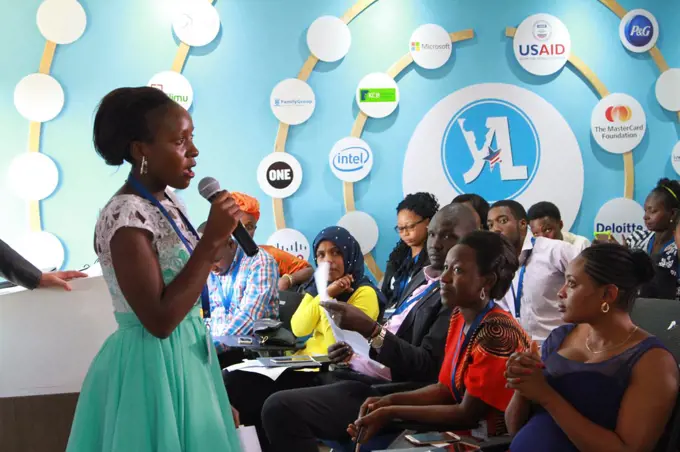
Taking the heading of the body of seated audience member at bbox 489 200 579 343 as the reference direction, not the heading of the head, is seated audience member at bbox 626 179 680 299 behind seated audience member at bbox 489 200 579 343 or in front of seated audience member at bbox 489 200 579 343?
behind

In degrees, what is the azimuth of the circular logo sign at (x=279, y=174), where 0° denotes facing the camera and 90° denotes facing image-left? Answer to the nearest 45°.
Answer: approximately 0°

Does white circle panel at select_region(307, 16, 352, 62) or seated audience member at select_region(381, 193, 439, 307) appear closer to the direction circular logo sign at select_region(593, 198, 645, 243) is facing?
the seated audience member

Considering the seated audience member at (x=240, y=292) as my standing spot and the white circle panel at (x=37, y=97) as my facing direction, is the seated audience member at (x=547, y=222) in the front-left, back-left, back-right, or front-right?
back-right

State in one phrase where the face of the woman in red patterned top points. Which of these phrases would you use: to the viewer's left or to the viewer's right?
to the viewer's left

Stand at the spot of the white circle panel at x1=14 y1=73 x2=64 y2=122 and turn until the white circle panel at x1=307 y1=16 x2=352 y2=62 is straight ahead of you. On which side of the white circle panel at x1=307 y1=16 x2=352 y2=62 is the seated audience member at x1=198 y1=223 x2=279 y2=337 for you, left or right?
right

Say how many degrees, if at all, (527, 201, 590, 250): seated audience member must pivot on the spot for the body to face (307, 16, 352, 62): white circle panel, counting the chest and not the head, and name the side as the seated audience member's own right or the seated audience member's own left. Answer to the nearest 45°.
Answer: approximately 45° to the seated audience member's own right

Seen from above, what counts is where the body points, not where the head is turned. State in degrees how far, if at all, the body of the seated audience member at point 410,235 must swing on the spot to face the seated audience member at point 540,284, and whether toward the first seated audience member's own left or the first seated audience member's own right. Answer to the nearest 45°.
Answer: approximately 135° to the first seated audience member's own left

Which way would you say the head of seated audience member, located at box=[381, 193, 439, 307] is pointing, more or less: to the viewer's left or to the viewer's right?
to the viewer's left

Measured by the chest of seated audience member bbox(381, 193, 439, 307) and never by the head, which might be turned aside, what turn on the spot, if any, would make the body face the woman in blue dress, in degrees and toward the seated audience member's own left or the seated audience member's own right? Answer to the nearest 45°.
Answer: approximately 45° to the seated audience member's own left
